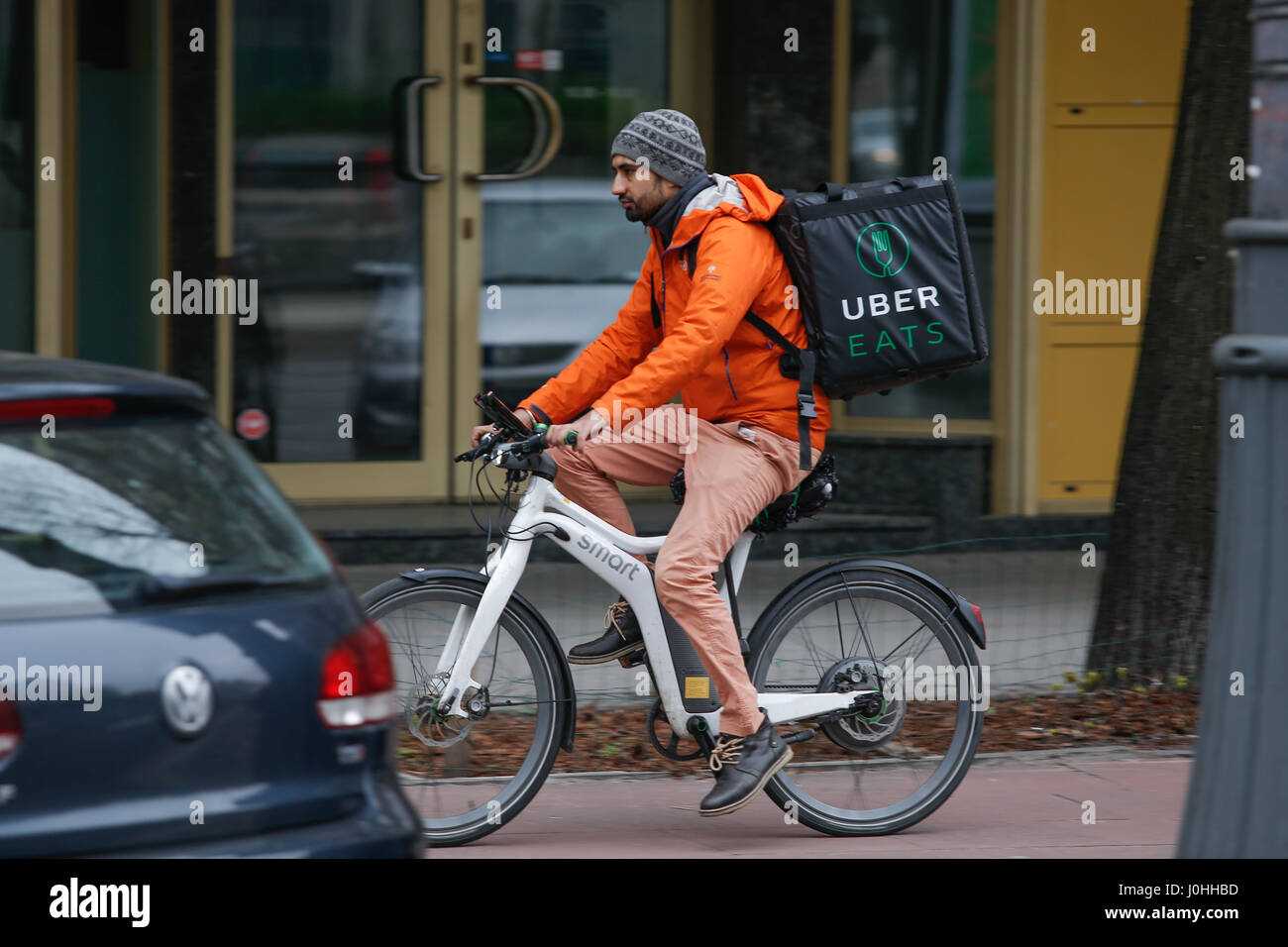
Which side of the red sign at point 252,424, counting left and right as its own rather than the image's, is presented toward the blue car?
front

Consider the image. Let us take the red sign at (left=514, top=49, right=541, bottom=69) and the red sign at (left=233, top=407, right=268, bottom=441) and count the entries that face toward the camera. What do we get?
2

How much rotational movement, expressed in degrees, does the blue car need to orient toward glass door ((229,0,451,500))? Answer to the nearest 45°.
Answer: approximately 45° to its right

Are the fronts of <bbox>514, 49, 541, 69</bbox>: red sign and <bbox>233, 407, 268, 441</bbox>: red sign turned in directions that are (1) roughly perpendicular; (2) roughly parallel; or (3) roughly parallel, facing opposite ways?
roughly parallel

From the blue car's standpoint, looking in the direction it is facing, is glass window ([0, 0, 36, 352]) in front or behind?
in front

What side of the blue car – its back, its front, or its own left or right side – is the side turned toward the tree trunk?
right

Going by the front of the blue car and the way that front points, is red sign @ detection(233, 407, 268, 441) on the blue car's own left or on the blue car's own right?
on the blue car's own right

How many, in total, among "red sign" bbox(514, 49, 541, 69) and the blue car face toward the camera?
1

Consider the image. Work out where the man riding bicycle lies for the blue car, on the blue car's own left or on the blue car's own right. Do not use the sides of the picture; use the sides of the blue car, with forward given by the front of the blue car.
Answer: on the blue car's own right

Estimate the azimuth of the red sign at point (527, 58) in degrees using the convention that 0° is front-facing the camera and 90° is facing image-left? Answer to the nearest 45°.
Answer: approximately 0°

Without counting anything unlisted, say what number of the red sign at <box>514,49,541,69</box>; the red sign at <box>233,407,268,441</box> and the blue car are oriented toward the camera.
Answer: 2

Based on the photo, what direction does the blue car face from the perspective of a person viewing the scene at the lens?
facing away from the viewer and to the left of the viewer

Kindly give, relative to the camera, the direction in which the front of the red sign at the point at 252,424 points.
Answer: facing the viewer

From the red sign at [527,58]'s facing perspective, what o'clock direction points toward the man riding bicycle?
The man riding bicycle is roughly at 12 o'clock from the red sign.
